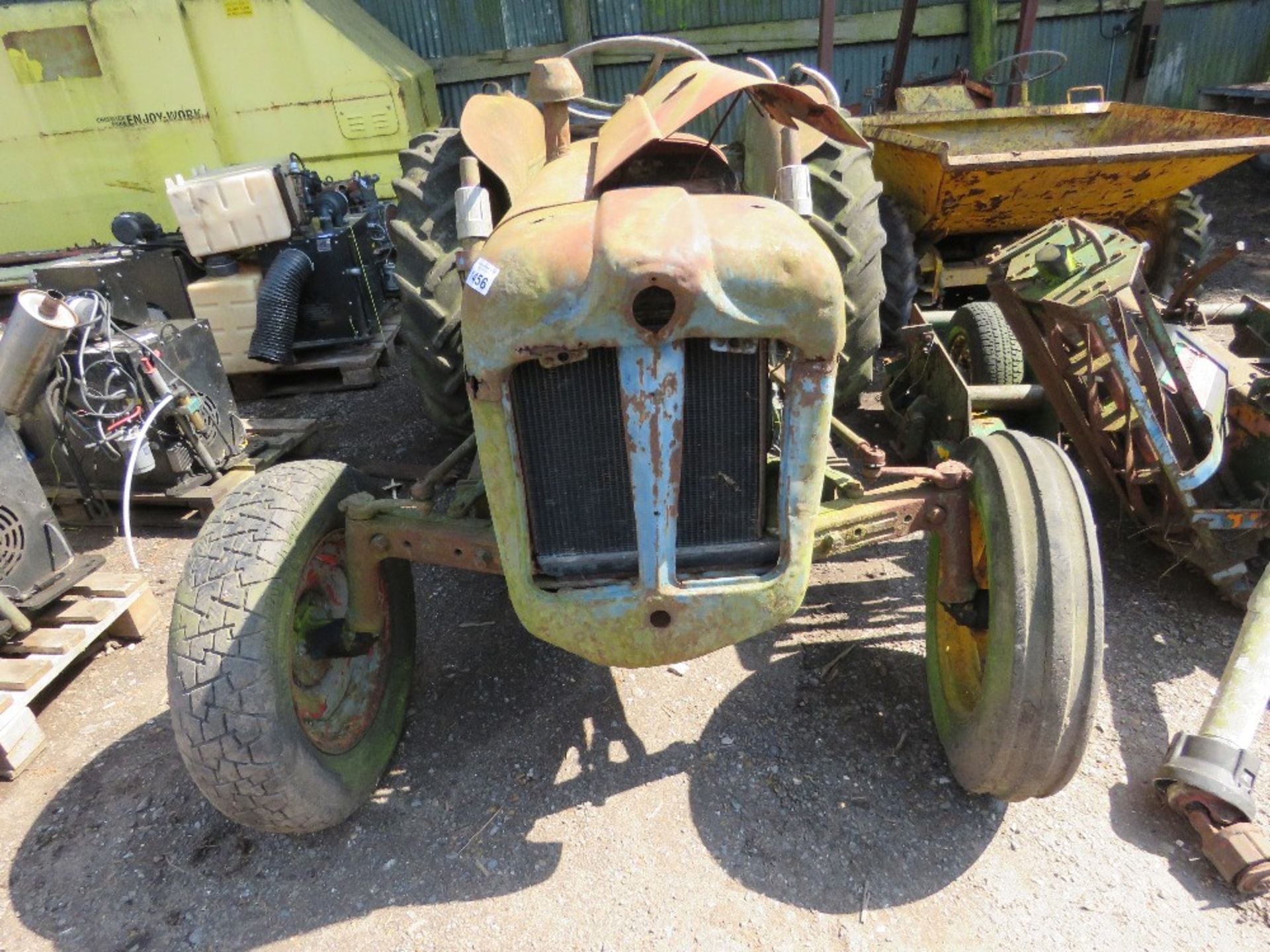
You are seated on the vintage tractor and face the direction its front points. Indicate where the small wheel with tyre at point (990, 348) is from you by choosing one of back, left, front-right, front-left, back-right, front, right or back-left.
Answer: back-left

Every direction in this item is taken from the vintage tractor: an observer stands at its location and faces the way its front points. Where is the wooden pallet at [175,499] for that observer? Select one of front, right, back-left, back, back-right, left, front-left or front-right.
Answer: back-right

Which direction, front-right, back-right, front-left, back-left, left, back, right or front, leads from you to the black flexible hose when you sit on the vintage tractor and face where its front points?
back-right

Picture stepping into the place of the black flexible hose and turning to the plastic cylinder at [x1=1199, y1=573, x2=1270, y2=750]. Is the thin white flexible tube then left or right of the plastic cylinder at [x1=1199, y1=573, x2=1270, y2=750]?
right

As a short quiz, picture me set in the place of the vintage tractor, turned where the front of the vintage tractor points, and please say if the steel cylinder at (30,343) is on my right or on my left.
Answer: on my right

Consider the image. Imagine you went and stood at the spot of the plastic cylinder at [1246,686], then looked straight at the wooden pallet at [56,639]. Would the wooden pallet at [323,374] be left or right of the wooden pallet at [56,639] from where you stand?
right

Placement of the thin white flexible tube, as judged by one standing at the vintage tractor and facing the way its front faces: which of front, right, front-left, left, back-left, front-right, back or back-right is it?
back-right

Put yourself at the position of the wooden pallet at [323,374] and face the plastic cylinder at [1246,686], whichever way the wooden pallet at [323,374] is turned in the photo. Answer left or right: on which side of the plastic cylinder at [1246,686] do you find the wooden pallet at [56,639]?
right

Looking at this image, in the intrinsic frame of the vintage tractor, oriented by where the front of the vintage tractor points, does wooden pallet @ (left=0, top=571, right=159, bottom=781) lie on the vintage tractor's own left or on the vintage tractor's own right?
on the vintage tractor's own right

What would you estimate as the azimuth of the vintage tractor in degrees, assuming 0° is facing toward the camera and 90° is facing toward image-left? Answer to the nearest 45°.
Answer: approximately 0°
